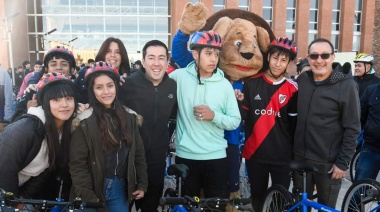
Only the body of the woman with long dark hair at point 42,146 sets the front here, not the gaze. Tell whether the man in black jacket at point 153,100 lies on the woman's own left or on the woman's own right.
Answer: on the woman's own left

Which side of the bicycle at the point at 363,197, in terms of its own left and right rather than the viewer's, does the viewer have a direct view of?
right

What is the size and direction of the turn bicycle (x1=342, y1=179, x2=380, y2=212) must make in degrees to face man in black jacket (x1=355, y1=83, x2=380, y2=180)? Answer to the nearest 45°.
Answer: approximately 90° to its left

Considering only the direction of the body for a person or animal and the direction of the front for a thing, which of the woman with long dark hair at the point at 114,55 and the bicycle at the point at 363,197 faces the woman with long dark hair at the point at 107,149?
the woman with long dark hair at the point at 114,55

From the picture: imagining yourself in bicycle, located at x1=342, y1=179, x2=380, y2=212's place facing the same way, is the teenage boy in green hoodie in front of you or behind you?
behind

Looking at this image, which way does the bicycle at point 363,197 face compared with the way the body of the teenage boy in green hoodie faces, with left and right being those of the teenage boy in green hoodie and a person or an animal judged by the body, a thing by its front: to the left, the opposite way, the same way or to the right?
to the left

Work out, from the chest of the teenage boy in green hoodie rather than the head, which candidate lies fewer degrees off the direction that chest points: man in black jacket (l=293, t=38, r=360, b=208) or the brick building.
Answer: the man in black jacket

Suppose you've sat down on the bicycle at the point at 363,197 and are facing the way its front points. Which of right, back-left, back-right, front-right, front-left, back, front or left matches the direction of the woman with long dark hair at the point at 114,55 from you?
back

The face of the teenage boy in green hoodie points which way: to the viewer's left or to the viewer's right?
to the viewer's right
